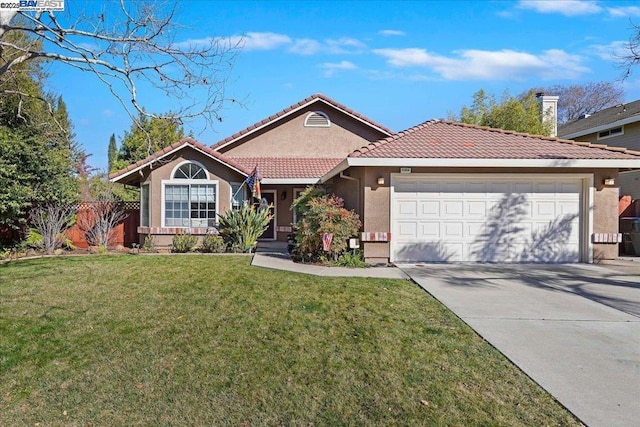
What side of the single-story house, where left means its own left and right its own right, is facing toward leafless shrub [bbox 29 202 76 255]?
right

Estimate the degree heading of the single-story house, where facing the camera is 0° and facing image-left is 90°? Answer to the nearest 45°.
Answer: approximately 0°

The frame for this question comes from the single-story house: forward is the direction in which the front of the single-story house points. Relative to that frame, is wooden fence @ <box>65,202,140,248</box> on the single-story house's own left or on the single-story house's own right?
on the single-story house's own right

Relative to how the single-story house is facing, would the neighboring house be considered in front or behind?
behind

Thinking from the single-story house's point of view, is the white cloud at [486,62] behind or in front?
behind

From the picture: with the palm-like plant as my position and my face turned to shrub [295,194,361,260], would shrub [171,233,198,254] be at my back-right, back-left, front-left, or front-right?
back-right
